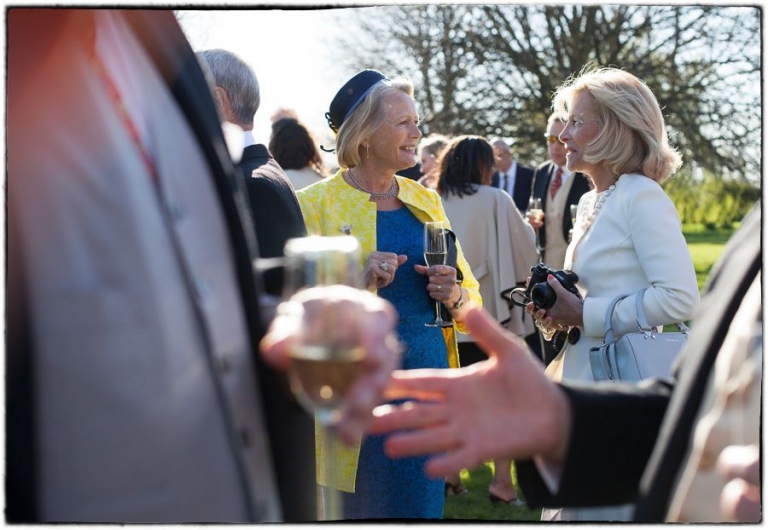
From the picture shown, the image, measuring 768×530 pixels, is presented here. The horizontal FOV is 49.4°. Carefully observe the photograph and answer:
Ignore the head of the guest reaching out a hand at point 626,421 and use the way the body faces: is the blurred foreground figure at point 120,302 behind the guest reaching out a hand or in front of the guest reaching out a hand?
in front

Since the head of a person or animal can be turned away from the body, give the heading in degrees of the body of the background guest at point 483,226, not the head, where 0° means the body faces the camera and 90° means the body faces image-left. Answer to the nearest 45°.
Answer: approximately 225°

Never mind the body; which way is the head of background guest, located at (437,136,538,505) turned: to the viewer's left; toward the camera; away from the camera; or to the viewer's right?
away from the camera

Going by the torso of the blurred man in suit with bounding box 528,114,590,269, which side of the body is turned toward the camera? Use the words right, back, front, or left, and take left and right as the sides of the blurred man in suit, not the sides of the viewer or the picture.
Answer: front

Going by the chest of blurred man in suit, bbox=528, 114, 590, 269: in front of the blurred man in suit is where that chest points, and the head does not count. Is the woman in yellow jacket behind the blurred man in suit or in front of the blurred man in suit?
in front

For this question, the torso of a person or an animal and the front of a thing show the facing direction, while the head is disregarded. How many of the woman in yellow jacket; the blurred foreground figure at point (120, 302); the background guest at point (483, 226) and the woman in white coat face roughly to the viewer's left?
1

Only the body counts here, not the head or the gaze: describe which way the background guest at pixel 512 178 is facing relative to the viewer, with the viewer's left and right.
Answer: facing the viewer and to the left of the viewer

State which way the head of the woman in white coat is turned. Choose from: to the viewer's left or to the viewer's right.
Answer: to the viewer's left

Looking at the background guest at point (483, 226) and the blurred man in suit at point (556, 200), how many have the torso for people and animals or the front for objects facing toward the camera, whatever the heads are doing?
1

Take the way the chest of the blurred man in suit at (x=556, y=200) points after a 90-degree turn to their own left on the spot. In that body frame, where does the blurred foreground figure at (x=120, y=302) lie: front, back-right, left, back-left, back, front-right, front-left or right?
right

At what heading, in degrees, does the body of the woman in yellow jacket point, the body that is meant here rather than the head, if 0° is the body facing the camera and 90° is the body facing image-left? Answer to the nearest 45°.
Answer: approximately 315°

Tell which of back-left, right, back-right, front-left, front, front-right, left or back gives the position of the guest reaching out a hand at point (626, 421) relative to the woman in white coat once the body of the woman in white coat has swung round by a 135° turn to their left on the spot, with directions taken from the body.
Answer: front-right

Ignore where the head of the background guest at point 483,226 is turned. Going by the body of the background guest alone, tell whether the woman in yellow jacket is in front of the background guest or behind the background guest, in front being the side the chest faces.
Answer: behind

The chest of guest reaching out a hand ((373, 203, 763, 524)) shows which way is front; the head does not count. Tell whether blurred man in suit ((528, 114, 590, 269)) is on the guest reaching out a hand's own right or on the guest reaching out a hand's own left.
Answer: on the guest reaching out a hand's own right

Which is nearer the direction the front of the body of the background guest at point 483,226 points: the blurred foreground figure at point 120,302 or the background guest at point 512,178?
the background guest

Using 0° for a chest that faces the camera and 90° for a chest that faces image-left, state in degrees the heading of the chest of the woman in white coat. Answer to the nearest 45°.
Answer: approximately 90°

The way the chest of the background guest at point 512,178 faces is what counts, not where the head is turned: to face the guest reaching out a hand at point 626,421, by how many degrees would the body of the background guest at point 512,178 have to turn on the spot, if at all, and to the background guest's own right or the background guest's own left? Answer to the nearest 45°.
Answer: approximately 45° to the background guest's own left

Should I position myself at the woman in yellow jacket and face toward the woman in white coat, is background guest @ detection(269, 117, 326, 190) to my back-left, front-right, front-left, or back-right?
back-left

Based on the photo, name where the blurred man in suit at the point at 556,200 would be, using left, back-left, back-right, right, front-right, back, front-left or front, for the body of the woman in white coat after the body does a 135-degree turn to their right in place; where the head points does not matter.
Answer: front-left
